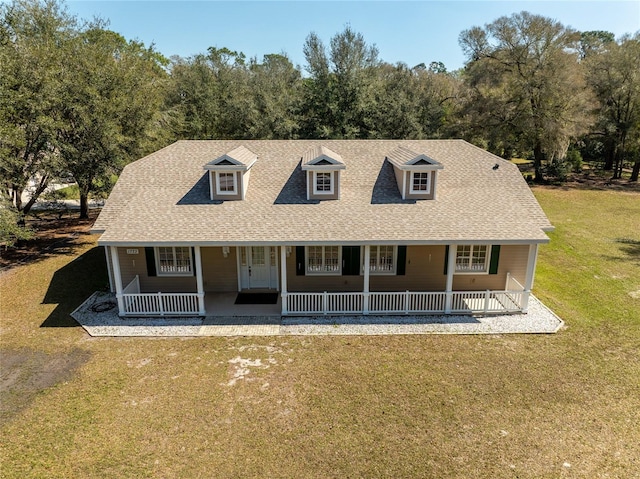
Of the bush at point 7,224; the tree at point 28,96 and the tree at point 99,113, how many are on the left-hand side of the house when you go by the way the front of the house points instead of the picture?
0

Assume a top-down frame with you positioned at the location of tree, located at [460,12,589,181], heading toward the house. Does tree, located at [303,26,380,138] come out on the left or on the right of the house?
right

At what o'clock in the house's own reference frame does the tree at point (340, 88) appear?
The tree is roughly at 6 o'clock from the house.

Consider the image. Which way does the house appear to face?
toward the camera

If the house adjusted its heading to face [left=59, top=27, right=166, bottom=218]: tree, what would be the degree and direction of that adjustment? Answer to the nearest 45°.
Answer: approximately 135° to its right

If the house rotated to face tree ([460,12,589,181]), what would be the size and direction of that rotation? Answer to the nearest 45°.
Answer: approximately 135° to its left

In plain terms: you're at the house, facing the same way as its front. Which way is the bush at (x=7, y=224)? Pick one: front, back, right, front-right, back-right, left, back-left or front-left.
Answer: right

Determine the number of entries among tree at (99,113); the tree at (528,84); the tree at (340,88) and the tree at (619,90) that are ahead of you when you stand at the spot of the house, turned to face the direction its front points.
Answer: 0

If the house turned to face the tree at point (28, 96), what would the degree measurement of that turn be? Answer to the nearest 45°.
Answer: approximately 90° to its right

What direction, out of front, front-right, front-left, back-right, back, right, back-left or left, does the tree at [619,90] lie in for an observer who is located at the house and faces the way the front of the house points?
back-left

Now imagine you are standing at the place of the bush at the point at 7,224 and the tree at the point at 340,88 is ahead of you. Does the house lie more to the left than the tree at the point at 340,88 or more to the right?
right
